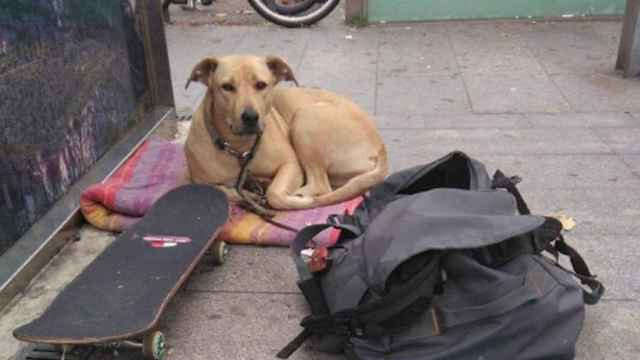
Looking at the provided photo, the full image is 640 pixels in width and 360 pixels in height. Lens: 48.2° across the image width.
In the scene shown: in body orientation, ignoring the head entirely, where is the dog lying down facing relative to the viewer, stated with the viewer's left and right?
facing the viewer and to the left of the viewer

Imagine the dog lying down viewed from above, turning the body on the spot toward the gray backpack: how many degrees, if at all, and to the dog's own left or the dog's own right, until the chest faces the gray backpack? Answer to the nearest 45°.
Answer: approximately 45° to the dog's own left

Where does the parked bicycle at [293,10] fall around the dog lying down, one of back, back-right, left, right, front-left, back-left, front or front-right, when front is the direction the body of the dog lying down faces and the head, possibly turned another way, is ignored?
back-right

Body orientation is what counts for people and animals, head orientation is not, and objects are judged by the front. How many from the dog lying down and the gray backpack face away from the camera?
0

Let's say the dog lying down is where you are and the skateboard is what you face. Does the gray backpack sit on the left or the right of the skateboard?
left

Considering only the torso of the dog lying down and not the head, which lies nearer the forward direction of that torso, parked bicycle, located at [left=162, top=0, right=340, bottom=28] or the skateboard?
the skateboard
